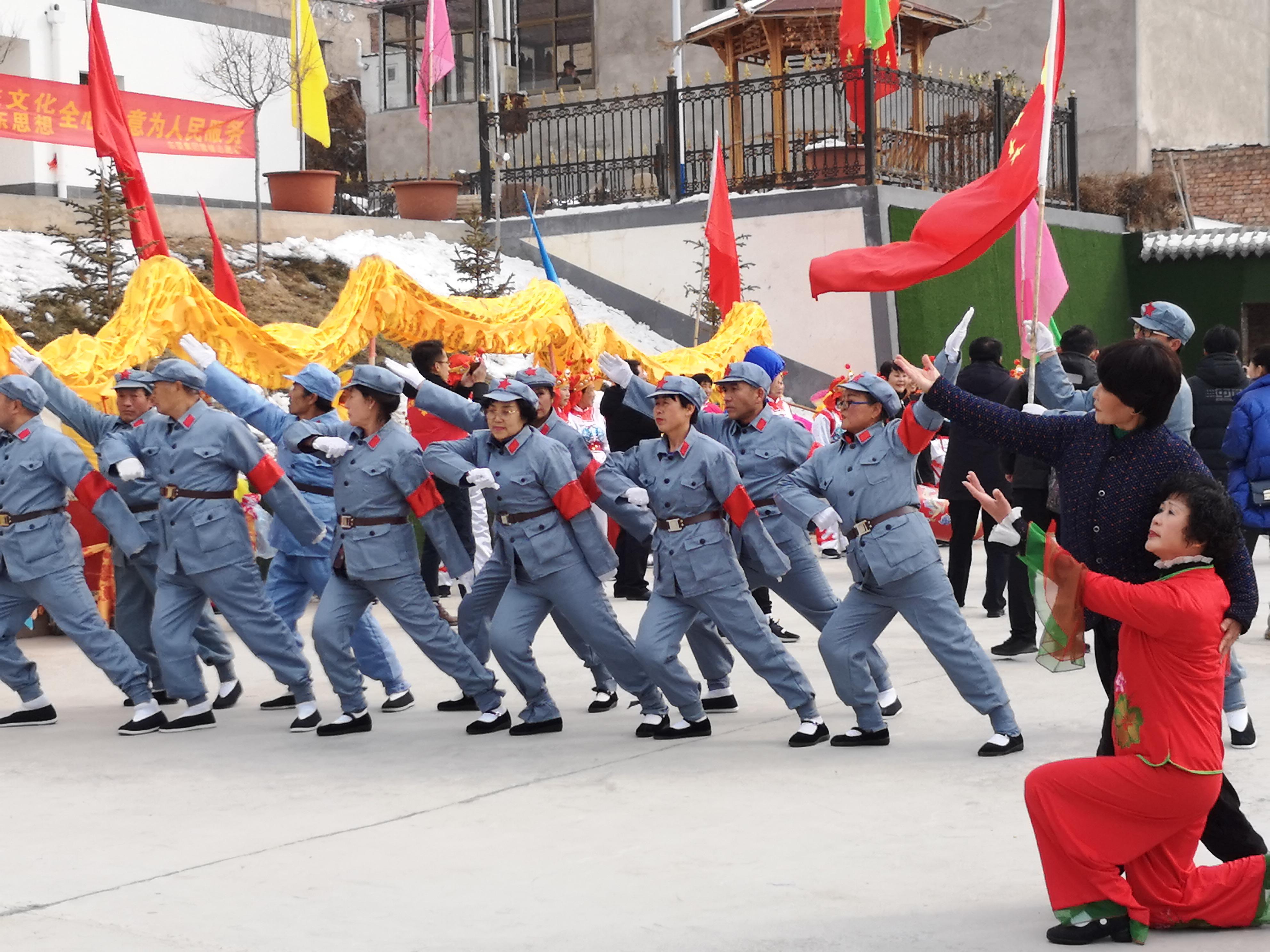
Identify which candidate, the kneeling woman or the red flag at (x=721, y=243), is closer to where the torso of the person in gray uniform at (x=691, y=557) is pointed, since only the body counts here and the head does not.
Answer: the kneeling woman

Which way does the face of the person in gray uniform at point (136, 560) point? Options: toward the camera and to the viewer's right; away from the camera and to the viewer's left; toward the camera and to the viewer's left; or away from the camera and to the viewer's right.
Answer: toward the camera and to the viewer's left

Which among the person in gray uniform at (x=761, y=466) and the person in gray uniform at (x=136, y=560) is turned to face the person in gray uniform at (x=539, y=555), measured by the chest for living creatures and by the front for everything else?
the person in gray uniform at (x=761, y=466)

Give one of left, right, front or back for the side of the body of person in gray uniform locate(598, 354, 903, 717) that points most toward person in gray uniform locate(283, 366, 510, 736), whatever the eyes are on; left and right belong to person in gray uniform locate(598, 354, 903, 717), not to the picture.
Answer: front

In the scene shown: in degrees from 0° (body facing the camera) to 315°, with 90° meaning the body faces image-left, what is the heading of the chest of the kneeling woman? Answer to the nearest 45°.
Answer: approximately 90°

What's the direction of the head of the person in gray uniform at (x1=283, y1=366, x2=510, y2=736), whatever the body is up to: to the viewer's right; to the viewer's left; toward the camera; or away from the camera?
to the viewer's left
